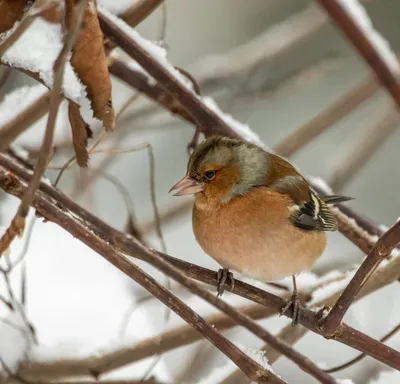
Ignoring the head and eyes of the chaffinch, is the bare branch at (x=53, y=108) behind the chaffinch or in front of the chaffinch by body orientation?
in front

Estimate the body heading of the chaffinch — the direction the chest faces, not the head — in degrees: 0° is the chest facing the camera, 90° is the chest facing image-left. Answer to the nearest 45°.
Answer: approximately 45°

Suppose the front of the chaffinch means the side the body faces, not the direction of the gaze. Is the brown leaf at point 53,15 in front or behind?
in front
